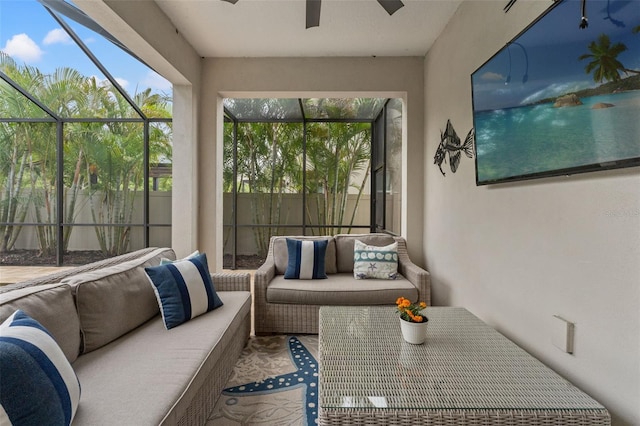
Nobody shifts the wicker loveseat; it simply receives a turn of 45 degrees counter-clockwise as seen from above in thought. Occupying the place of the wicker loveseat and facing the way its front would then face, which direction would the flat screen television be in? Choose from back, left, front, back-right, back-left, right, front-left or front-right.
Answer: front

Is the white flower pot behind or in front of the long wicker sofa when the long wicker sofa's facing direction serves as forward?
in front

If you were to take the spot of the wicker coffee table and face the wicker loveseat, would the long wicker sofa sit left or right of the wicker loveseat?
left

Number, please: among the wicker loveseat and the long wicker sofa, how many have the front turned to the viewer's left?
0

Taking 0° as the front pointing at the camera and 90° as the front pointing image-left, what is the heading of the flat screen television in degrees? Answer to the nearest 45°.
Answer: approximately 45°

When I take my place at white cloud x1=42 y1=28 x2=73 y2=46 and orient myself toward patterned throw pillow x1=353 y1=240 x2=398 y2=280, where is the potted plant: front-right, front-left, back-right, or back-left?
front-right

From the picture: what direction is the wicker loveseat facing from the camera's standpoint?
toward the camera

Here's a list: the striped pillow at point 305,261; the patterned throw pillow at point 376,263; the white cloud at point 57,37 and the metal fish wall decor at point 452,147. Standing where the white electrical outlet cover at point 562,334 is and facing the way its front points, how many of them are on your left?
0

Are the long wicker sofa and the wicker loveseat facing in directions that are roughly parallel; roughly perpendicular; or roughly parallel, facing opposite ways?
roughly perpendicular

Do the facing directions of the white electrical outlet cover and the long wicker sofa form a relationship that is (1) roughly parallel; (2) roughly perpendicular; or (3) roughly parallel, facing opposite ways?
roughly parallel, facing opposite ways

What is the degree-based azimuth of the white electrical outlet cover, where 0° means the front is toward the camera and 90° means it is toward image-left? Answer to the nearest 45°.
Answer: approximately 45°

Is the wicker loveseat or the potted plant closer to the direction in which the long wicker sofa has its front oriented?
the potted plant

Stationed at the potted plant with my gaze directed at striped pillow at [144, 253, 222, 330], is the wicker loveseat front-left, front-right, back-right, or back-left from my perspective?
front-right

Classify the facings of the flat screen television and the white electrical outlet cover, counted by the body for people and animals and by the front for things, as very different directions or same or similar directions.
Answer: same or similar directions

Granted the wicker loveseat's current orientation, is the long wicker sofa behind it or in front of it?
in front

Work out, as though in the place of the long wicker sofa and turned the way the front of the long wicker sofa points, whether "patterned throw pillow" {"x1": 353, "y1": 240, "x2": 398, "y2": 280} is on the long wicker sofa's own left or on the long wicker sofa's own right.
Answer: on the long wicker sofa's own left

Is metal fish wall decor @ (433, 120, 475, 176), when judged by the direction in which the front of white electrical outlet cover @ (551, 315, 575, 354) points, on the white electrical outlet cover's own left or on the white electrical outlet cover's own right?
on the white electrical outlet cover's own right

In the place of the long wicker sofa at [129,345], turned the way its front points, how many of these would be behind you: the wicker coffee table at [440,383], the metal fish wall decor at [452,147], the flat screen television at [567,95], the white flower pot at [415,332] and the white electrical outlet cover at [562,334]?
0

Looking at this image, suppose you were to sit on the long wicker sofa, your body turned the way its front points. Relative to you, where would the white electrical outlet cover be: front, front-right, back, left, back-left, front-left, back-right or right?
front
